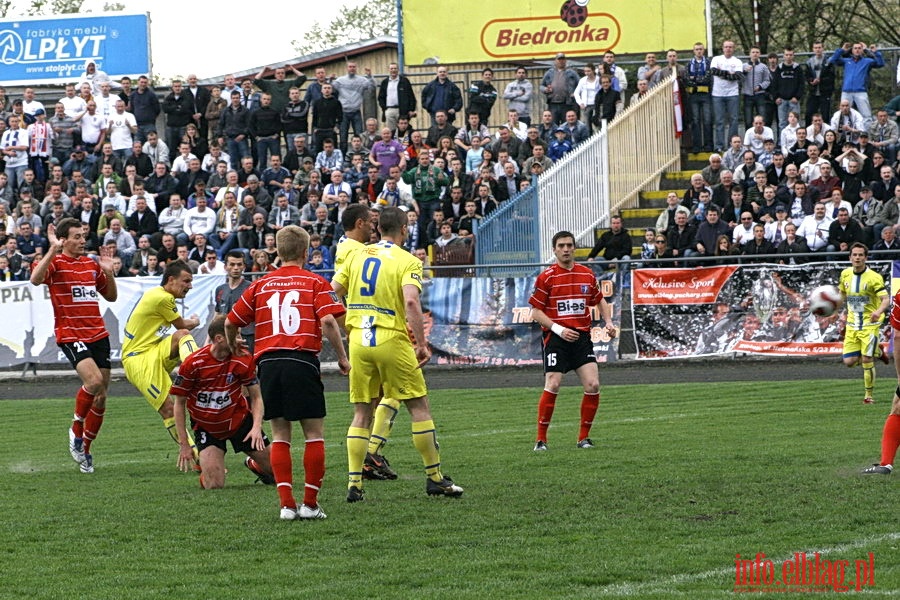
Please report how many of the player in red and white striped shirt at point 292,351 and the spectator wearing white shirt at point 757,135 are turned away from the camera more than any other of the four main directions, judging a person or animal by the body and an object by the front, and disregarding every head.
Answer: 1

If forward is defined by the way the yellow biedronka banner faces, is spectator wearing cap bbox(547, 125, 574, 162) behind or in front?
in front

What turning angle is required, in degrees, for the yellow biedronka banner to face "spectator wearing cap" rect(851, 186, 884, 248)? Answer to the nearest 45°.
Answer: approximately 45° to its left

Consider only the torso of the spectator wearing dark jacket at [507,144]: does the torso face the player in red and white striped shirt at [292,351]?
yes

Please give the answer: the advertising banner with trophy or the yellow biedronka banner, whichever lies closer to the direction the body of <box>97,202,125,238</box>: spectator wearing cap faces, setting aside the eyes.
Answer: the advertising banner with trophy

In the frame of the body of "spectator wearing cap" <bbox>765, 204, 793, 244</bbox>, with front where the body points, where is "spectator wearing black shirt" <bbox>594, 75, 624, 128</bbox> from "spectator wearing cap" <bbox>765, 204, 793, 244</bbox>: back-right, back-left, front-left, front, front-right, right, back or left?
back-right

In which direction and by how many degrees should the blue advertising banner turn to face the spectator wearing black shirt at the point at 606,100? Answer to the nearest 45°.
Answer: approximately 45° to its left

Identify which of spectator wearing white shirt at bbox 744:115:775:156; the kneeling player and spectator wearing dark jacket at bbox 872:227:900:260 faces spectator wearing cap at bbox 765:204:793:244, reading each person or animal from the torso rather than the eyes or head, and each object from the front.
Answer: spectator wearing white shirt at bbox 744:115:775:156

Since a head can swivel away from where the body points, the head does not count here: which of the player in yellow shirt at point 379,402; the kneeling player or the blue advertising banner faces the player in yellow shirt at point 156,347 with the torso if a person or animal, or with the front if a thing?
the blue advertising banner

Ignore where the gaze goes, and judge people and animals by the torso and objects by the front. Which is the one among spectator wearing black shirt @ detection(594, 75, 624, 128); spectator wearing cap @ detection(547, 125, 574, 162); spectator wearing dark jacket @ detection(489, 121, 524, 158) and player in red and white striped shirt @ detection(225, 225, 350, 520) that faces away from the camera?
the player in red and white striped shirt

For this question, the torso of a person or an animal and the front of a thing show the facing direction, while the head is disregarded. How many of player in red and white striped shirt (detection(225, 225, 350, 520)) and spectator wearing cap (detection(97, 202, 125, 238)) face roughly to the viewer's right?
0

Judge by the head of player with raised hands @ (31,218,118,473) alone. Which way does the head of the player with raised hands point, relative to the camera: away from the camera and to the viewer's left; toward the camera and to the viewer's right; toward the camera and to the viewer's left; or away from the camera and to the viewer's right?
toward the camera and to the viewer's right

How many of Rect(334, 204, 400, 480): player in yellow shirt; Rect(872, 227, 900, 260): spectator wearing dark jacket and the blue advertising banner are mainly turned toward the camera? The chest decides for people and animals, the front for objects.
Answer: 2
